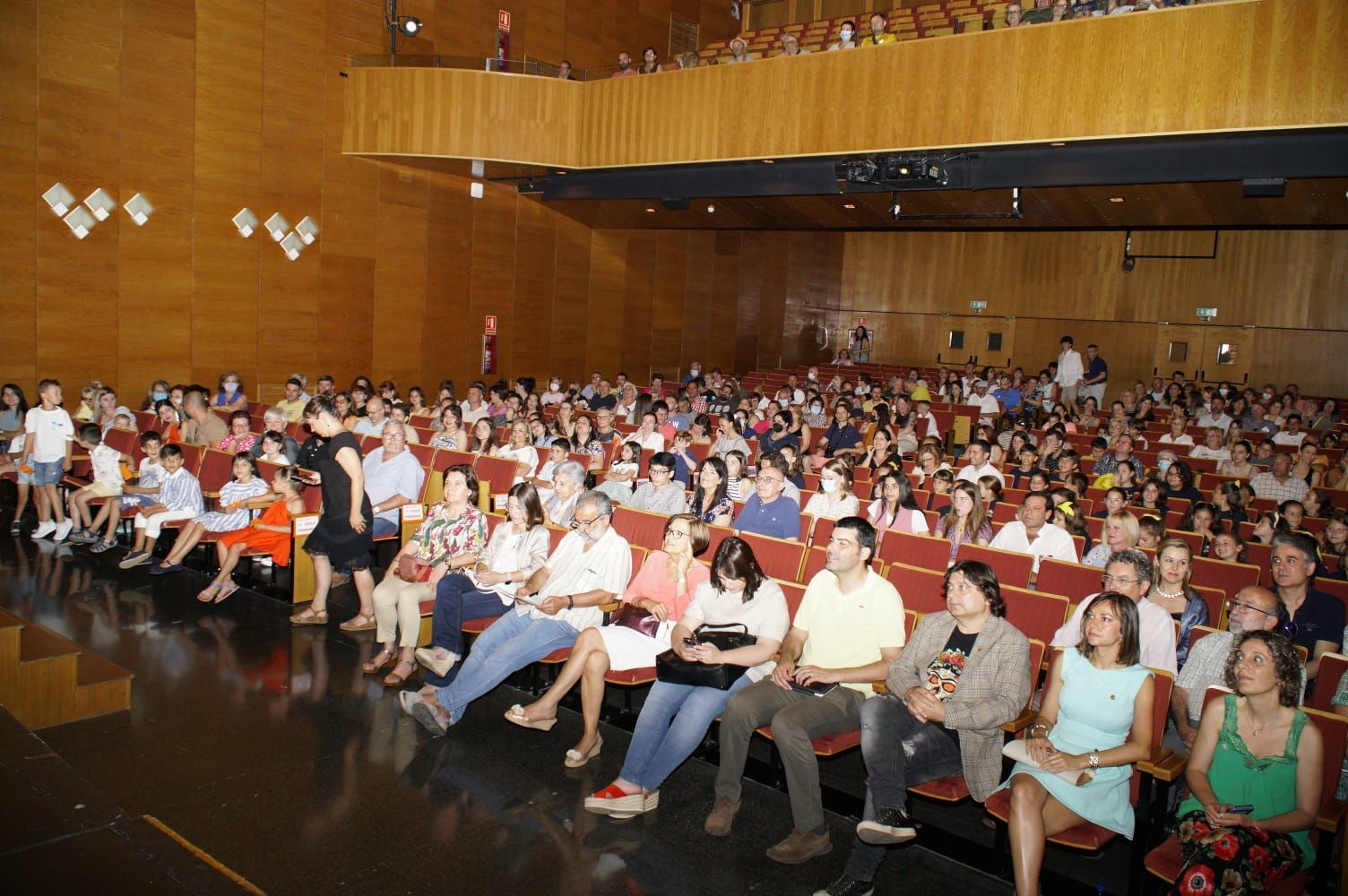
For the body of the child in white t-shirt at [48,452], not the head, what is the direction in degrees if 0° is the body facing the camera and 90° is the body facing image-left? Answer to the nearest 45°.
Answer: approximately 0°

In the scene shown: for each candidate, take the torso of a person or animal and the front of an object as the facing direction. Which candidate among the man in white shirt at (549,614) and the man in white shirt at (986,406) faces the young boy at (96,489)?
the man in white shirt at (986,406)

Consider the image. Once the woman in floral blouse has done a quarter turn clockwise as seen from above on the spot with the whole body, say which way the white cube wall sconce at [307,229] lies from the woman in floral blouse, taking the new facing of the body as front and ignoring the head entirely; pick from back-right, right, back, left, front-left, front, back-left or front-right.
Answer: front-right

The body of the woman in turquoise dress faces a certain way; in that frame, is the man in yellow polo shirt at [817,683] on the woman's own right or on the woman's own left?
on the woman's own right

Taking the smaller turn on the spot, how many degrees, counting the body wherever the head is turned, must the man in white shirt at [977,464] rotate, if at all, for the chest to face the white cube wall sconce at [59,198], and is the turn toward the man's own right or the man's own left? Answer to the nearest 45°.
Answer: approximately 45° to the man's own right

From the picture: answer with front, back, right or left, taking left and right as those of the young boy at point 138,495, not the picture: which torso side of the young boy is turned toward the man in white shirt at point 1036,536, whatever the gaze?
left

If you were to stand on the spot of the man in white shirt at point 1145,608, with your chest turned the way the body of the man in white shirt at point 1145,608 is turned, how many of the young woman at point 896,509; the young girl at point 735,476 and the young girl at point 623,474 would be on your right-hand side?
3

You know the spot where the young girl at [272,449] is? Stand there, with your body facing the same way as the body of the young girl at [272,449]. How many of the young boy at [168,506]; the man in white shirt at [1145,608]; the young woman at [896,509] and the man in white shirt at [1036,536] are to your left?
3
